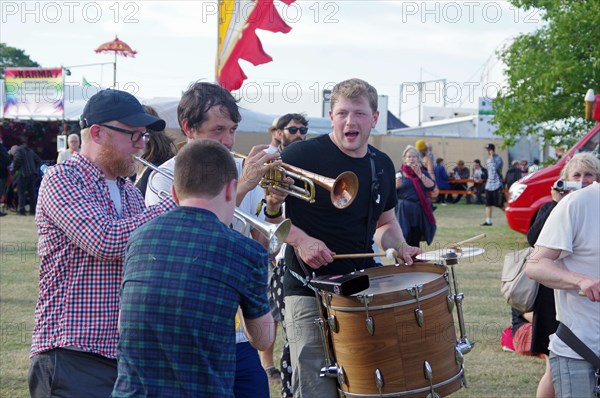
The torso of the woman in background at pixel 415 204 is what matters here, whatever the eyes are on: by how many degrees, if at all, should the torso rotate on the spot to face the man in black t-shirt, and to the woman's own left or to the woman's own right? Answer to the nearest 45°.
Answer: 0° — they already face them

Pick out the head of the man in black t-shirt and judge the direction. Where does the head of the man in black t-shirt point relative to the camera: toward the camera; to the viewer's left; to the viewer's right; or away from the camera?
toward the camera

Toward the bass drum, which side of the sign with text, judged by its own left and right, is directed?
front

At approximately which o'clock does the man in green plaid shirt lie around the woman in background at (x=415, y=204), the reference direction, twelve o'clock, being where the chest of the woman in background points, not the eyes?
The man in green plaid shirt is roughly at 12 o'clock from the woman in background.

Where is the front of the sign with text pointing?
toward the camera

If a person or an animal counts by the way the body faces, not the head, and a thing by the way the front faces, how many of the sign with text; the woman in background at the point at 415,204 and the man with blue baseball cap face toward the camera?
2

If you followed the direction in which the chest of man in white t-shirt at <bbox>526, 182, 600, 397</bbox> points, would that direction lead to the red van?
no

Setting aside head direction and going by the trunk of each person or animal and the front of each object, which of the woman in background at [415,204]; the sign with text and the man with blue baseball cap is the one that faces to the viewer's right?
the man with blue baseball cap

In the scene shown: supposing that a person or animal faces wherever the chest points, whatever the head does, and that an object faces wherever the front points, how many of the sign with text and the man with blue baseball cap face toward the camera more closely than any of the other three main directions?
1

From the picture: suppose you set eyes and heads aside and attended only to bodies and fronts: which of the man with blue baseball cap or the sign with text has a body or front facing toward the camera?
the sign with text

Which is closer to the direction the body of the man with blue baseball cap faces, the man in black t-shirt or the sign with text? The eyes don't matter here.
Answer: the man in black t-shirt

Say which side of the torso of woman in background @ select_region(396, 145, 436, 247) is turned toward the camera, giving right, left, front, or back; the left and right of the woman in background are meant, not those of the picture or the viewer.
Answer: front

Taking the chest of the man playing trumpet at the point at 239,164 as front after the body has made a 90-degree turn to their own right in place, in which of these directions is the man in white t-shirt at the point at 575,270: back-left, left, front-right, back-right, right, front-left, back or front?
back-left

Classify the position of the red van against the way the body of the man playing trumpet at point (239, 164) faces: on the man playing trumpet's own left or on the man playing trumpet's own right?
on the man playing trumpet's own left

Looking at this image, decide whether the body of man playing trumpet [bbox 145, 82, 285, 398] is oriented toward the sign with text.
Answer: no

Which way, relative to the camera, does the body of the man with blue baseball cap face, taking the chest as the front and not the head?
to the viewer's right

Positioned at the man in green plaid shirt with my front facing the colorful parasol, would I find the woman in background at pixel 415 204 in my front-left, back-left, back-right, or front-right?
front-right
